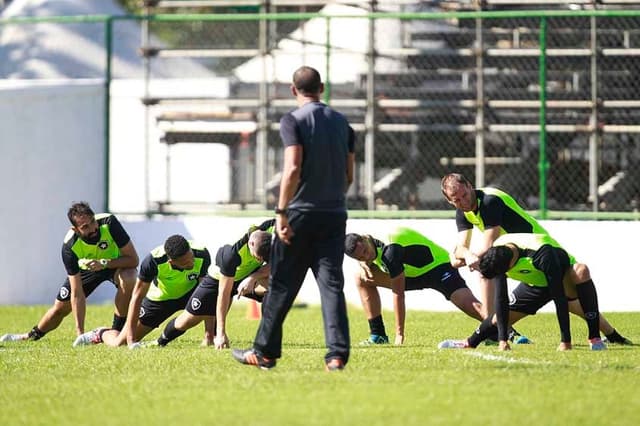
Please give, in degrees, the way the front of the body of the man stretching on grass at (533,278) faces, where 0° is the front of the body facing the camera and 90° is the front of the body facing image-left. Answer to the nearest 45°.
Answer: approximately 45°

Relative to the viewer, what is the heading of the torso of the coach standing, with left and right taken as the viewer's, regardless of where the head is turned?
facing away from the viewer

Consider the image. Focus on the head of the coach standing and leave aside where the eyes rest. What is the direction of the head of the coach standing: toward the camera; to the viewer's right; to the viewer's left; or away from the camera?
away from the camera

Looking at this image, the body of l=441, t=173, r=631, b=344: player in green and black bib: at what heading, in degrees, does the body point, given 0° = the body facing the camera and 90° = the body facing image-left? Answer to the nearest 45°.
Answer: approximately 45°

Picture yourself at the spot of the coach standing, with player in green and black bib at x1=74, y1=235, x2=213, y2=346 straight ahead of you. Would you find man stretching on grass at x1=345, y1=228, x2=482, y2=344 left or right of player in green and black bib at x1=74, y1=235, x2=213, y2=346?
right

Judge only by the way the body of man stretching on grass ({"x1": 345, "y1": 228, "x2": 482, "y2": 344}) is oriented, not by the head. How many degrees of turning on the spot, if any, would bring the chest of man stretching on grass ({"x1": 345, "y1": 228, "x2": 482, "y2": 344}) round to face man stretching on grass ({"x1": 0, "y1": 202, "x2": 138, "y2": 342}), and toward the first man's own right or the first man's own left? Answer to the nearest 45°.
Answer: approximately 45° to the first man's own right

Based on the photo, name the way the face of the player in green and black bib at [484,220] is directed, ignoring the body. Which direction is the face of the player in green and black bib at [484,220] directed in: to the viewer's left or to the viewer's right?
to the viewer's left

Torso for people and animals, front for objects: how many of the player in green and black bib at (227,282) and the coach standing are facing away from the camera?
1

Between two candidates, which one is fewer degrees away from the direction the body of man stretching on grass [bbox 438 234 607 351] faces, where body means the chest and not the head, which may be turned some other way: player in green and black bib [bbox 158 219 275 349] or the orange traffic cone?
the player in green and black bib
